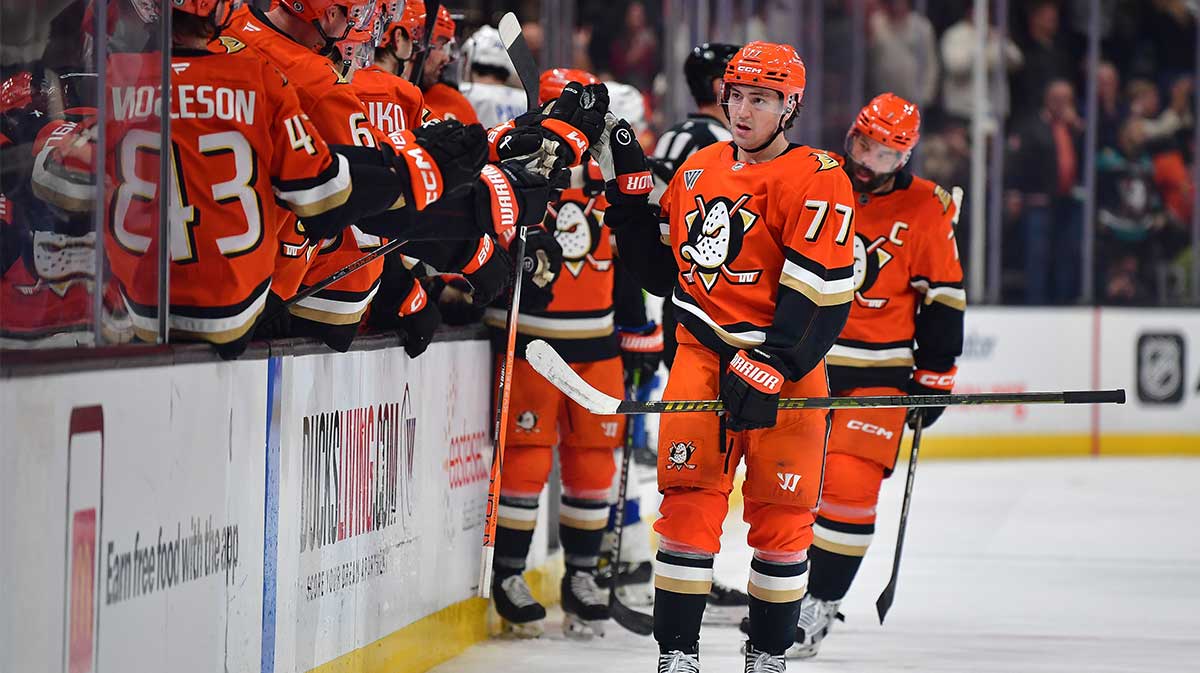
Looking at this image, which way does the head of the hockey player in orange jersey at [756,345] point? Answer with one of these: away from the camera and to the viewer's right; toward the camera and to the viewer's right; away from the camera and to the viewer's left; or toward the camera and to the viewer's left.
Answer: toward the camera and to the viewer's left

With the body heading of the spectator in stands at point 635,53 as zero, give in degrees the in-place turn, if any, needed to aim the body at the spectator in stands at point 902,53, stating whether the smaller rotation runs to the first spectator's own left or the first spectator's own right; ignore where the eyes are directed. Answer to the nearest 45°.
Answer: approximately 135° to the first spectator's own left

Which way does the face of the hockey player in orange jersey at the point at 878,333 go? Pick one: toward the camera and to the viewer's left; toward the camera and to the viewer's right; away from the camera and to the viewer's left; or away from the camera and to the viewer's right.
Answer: toward the camera and to the viewer's left

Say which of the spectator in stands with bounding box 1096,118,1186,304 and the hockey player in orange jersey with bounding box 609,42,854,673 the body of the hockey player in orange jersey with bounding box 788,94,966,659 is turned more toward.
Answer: the hockey player in orange jersey

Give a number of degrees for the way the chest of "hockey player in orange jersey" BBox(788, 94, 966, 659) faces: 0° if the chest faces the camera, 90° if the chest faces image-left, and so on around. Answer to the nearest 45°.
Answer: approximately 45°

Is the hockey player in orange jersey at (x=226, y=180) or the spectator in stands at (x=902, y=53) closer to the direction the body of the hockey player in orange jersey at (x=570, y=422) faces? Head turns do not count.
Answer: the hockey player in orange jersey

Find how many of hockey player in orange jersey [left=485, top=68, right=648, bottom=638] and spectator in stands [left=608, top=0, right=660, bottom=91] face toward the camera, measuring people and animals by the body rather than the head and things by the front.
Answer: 2

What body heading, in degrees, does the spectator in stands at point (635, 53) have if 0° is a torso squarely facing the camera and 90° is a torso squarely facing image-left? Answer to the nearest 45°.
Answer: approximately 0°

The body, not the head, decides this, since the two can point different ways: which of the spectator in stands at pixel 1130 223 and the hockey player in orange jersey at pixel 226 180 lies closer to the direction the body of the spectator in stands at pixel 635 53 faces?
the hockey player in orange jersey
